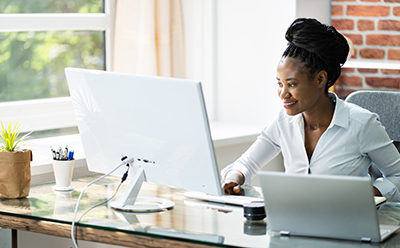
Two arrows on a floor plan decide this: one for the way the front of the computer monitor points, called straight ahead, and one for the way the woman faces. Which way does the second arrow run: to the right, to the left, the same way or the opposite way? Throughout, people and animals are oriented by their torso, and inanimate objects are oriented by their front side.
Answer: the opposite way

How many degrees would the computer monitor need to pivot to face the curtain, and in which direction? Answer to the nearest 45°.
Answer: approximately 45° to its left

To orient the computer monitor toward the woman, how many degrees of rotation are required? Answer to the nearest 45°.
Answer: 0° — it already faces them

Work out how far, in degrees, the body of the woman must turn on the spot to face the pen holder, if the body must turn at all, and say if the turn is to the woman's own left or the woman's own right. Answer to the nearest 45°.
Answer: approximately 45° to the woman's own right

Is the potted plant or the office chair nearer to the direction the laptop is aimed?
the office chair

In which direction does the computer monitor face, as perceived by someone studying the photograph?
facing away from the viewer and to the right of the viewer

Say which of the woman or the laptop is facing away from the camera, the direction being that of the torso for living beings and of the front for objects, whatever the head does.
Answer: the laptop

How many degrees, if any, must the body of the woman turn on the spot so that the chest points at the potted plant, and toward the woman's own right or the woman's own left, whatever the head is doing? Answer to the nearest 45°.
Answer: approximately 45° to the woman's own right

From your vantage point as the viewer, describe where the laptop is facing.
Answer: facing away from the viewer
